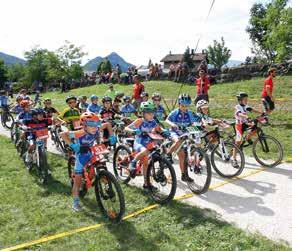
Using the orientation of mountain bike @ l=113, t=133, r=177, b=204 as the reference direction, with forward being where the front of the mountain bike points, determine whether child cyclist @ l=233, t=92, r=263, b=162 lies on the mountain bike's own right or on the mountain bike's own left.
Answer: on the mountain bike's own left

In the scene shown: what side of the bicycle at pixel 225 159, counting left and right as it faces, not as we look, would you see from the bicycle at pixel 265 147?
left

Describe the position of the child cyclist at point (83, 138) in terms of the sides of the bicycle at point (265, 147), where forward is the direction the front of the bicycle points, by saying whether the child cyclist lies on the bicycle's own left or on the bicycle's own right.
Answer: on the bicycle's own right

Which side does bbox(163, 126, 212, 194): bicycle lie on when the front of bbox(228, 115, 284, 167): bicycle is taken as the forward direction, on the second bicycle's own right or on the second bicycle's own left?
on the second bicycle's own right

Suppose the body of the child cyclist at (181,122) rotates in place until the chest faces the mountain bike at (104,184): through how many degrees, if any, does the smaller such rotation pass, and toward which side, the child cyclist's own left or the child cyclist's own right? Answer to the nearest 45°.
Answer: approximately 90° to the child cyclist's own right

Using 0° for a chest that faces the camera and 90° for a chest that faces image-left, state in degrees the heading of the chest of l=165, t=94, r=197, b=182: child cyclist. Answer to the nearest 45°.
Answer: approximately 315°
